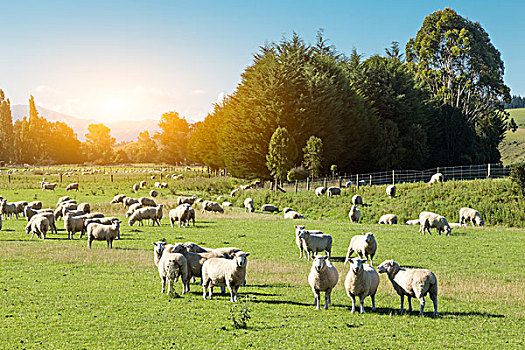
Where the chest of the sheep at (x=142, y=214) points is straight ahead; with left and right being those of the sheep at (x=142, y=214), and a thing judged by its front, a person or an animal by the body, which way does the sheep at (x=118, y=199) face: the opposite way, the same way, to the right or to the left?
the same way

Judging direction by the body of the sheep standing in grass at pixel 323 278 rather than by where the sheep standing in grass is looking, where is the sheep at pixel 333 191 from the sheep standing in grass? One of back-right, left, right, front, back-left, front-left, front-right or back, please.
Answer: back

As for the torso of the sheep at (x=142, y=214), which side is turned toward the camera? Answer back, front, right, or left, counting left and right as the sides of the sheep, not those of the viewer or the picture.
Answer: left

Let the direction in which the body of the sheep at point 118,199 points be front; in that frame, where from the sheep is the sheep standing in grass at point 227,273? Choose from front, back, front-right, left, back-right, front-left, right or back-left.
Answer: left

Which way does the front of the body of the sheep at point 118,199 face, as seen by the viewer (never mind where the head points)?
to the viewer's left

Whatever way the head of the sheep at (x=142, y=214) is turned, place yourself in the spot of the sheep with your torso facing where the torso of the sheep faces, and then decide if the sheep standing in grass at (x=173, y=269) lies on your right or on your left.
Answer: on your left

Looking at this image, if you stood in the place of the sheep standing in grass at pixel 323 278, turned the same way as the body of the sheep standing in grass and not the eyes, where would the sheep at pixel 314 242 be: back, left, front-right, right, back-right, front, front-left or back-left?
back

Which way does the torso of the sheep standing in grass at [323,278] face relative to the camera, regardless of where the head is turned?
toward the camera

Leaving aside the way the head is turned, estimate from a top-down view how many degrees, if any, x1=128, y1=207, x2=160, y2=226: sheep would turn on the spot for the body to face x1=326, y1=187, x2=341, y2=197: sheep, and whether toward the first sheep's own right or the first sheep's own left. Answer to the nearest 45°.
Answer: approximately 135° to the first sheep's own right

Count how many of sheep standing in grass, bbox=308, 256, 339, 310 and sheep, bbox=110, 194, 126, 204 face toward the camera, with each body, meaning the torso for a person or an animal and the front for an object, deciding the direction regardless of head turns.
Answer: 1

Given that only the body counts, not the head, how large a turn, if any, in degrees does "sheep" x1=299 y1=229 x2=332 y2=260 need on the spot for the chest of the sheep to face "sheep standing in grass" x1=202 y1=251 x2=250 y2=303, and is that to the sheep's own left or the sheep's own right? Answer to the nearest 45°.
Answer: approximately 90° to the sheep's own left

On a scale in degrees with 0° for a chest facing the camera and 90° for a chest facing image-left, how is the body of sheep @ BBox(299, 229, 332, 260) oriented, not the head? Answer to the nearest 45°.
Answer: approximately 90°

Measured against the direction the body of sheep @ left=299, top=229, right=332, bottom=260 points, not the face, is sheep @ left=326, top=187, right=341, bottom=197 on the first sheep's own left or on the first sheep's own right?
on the first sheep's own right
